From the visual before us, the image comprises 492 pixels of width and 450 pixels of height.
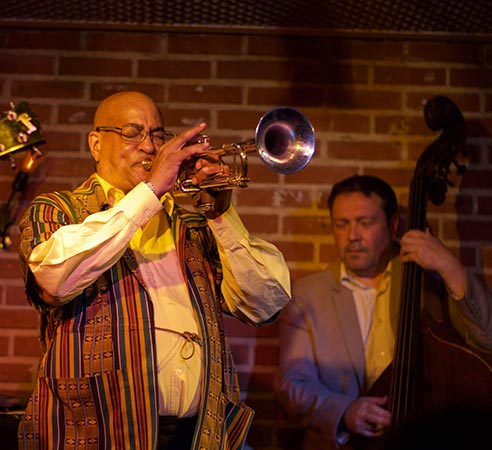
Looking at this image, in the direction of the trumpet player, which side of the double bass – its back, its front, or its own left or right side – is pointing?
front

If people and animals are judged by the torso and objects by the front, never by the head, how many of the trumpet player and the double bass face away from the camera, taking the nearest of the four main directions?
0

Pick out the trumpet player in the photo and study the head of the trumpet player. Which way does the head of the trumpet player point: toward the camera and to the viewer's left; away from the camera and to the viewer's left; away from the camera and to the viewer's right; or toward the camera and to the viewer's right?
toward the camera and to the viewer's right

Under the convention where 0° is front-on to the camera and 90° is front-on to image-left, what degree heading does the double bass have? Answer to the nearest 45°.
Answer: approximately 45°

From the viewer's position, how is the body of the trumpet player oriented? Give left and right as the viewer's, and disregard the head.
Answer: facing the viewer and to the right of the viewer

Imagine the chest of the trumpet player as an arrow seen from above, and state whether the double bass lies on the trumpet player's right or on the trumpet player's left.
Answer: on the trumpet player's left
